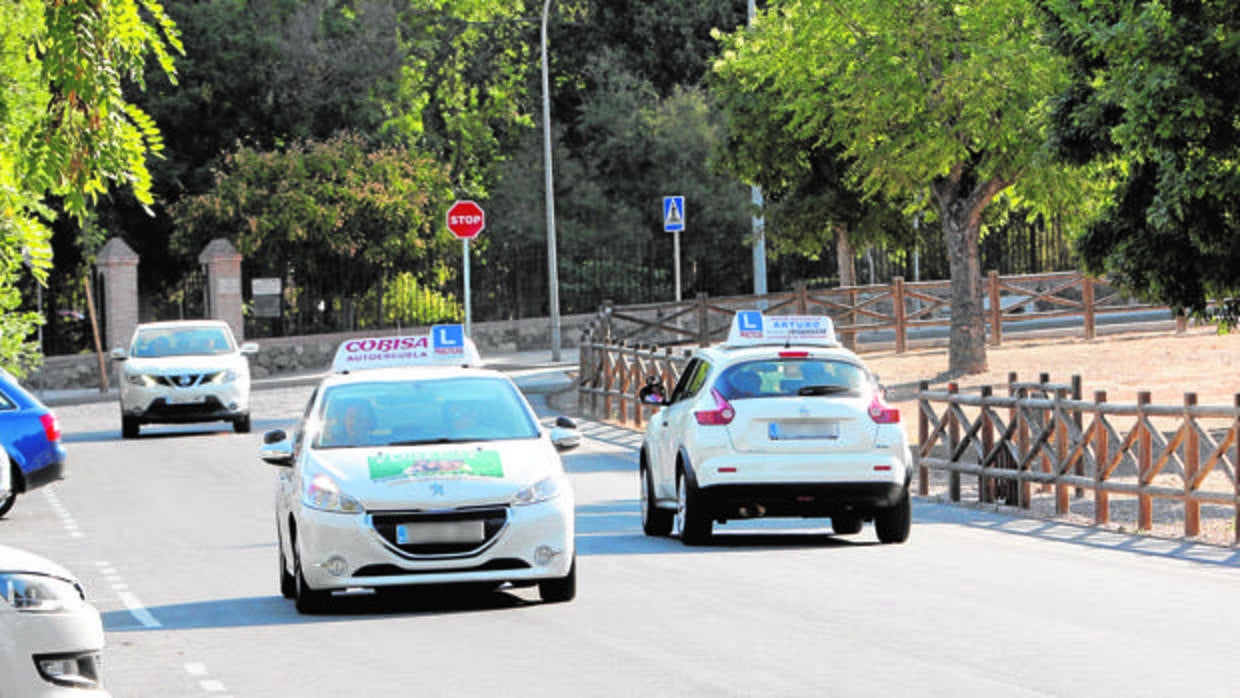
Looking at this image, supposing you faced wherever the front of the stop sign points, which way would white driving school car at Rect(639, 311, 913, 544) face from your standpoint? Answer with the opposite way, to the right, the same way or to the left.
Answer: the opposite way

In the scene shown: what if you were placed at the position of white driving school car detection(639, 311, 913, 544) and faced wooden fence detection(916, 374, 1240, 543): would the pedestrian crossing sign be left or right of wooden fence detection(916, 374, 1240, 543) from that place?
left

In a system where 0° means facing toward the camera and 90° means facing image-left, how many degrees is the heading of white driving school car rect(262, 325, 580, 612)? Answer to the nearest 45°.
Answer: approximately 0°

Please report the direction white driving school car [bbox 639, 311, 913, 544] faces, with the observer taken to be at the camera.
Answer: facing away from the viewer

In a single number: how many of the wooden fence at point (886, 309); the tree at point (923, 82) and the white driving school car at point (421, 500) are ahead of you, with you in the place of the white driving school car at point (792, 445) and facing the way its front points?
2

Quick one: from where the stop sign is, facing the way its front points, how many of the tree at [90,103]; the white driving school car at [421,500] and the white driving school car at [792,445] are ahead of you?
3

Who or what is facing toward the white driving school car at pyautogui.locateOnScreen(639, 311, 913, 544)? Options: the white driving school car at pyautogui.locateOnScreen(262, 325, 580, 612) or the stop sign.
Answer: the stop sign

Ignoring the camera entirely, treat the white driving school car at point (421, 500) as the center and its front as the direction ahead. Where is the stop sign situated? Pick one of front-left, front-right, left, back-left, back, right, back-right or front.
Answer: back

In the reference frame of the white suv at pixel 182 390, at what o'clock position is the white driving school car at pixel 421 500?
The white driving school car is roughly at 12 o'clock from the white suv.
